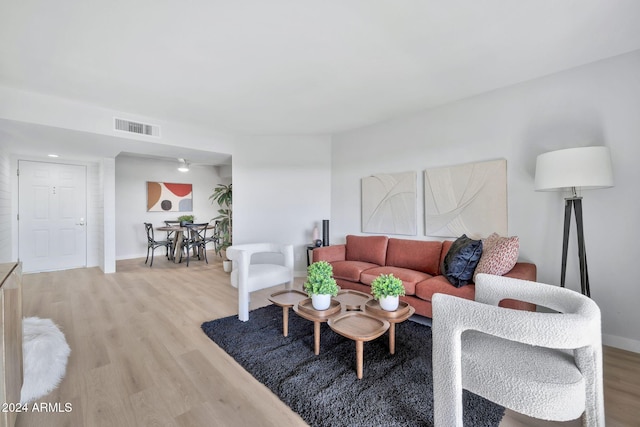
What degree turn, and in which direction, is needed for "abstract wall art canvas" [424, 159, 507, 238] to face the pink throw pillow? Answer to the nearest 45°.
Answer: approximately 45° to its left

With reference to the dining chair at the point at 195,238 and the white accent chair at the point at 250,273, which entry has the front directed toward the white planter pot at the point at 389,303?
the white accent chair

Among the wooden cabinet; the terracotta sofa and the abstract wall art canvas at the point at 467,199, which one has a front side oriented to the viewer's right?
the wooden cabinet

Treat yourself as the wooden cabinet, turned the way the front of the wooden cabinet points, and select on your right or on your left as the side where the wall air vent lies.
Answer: on your left

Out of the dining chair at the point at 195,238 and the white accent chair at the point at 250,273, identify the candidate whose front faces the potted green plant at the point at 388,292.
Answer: the white accent chair

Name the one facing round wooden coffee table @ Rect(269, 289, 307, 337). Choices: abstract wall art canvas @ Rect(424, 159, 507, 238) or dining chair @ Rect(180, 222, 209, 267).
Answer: the abstract wall art canvas

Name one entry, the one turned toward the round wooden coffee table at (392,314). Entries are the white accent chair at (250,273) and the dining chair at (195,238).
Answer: the white accent chair

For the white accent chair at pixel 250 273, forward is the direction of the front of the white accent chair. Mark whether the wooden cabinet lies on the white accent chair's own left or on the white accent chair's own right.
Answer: on the white accent chair's own right

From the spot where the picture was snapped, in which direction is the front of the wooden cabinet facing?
facing to the right of the viewer

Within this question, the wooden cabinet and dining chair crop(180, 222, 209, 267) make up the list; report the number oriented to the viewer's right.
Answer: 1

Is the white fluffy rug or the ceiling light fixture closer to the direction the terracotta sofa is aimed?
the white fluffy rug

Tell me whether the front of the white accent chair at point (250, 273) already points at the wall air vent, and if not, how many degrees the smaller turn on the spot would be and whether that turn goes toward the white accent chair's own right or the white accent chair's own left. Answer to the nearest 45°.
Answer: approximately 180°

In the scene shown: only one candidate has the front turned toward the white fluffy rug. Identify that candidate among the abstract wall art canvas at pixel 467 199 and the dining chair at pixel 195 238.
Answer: the abstract wall art canvas

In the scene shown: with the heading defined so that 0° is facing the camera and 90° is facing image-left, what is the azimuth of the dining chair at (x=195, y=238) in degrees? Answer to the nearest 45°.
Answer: approximately 135°

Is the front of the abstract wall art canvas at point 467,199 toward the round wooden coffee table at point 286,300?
yes
